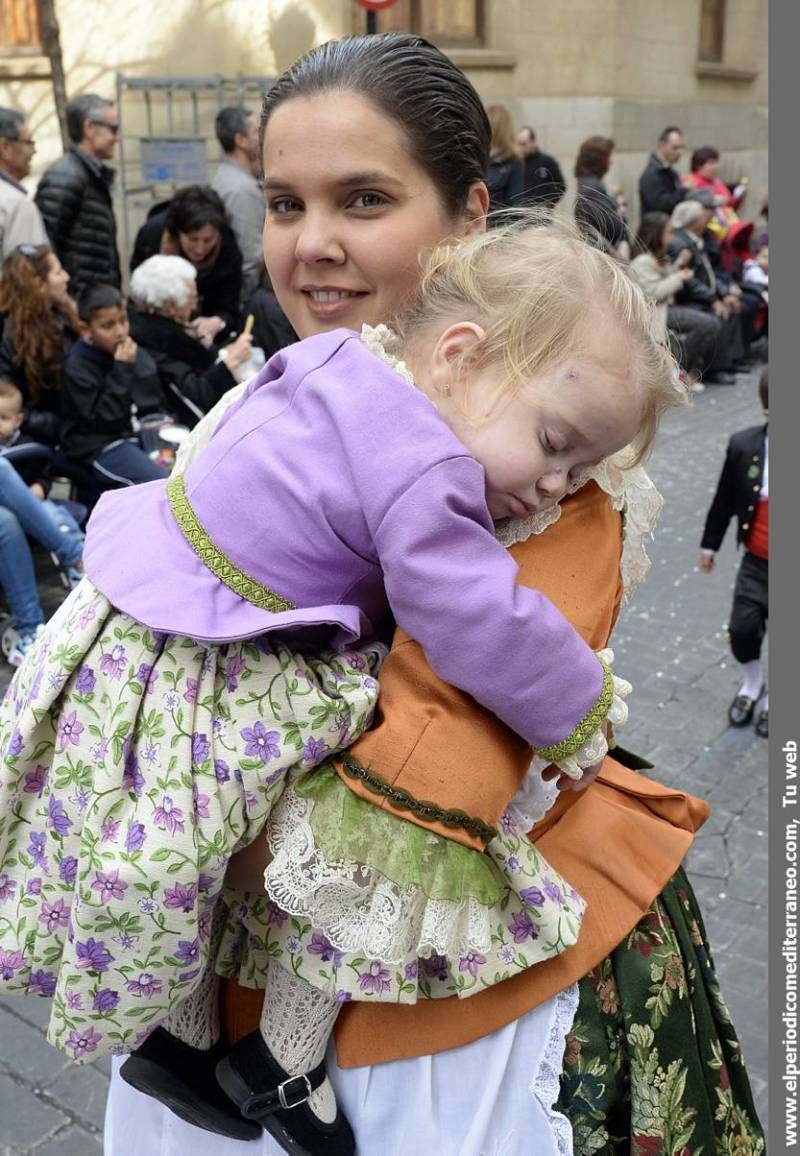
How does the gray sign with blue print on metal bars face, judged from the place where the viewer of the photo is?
facing the viewer

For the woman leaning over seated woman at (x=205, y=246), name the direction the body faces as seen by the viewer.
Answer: toward the camera

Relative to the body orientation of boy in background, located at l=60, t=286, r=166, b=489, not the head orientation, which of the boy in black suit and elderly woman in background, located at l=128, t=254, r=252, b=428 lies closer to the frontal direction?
the boy in black suit

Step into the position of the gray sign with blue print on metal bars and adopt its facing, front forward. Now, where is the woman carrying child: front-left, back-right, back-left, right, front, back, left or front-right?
front

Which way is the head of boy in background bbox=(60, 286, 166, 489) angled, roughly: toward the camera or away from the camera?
toward the camera
